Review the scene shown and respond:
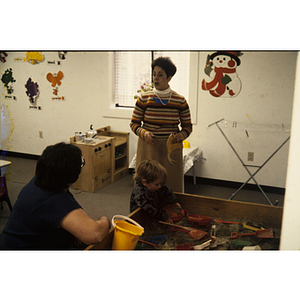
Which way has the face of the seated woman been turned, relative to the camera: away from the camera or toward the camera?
away from the camera

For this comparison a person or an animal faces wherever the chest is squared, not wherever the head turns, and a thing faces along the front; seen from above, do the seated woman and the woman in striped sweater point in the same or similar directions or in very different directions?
very different directions

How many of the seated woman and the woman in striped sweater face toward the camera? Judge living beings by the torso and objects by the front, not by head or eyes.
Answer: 1

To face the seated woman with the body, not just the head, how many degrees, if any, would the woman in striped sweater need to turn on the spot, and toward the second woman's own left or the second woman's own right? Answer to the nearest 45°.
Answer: approximately 45° to the second woman's own right

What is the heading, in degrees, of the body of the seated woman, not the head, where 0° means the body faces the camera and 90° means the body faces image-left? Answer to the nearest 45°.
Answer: approximately 225°
